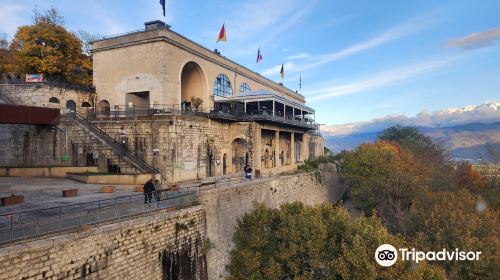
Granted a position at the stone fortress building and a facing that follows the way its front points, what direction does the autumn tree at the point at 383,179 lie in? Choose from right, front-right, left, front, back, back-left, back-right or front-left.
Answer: front-left

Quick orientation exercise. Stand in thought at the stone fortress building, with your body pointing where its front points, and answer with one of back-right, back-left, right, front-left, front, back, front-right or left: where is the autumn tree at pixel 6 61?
back

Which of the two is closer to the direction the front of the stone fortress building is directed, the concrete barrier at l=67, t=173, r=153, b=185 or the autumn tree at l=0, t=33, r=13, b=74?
the concrete barrier

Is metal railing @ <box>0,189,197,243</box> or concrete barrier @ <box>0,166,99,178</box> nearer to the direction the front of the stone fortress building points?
the metal railing

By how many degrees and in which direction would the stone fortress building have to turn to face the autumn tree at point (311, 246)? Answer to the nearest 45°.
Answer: approximately 45° to its right

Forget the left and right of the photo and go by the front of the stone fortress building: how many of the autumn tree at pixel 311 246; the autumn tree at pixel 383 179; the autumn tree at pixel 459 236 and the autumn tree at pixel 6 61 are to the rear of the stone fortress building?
1

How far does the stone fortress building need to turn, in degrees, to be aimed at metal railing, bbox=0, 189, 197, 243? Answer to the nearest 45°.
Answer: approximately 45° to its right

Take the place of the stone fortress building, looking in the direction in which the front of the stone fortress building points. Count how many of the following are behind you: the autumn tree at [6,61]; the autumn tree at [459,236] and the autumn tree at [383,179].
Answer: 1

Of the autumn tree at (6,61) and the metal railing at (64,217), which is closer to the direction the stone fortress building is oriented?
the metal railing

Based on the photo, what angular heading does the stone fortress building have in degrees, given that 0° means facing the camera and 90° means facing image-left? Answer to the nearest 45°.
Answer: approximately 315°

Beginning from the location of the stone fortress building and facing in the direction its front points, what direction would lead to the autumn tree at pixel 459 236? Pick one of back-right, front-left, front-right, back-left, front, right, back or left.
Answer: front

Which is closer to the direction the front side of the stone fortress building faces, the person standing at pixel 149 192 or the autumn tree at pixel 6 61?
the person standing
